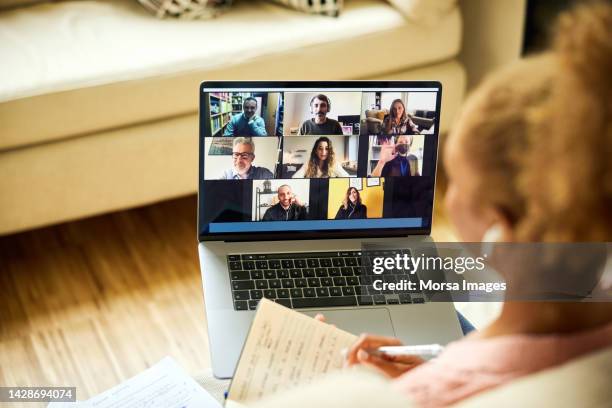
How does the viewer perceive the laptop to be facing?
facing the viewer

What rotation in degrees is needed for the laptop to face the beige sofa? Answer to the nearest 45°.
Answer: approximately 135° to its right

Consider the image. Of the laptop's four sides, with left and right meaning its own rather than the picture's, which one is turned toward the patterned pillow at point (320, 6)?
back

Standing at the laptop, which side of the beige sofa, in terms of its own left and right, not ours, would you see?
front

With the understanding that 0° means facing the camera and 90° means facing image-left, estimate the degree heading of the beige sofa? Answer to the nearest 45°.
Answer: approximately 315°

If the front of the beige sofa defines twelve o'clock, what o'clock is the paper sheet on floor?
The paper sheet on floor is roughly at 1 o'clock from the beige sofa.

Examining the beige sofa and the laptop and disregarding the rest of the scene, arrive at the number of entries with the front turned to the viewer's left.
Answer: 0
